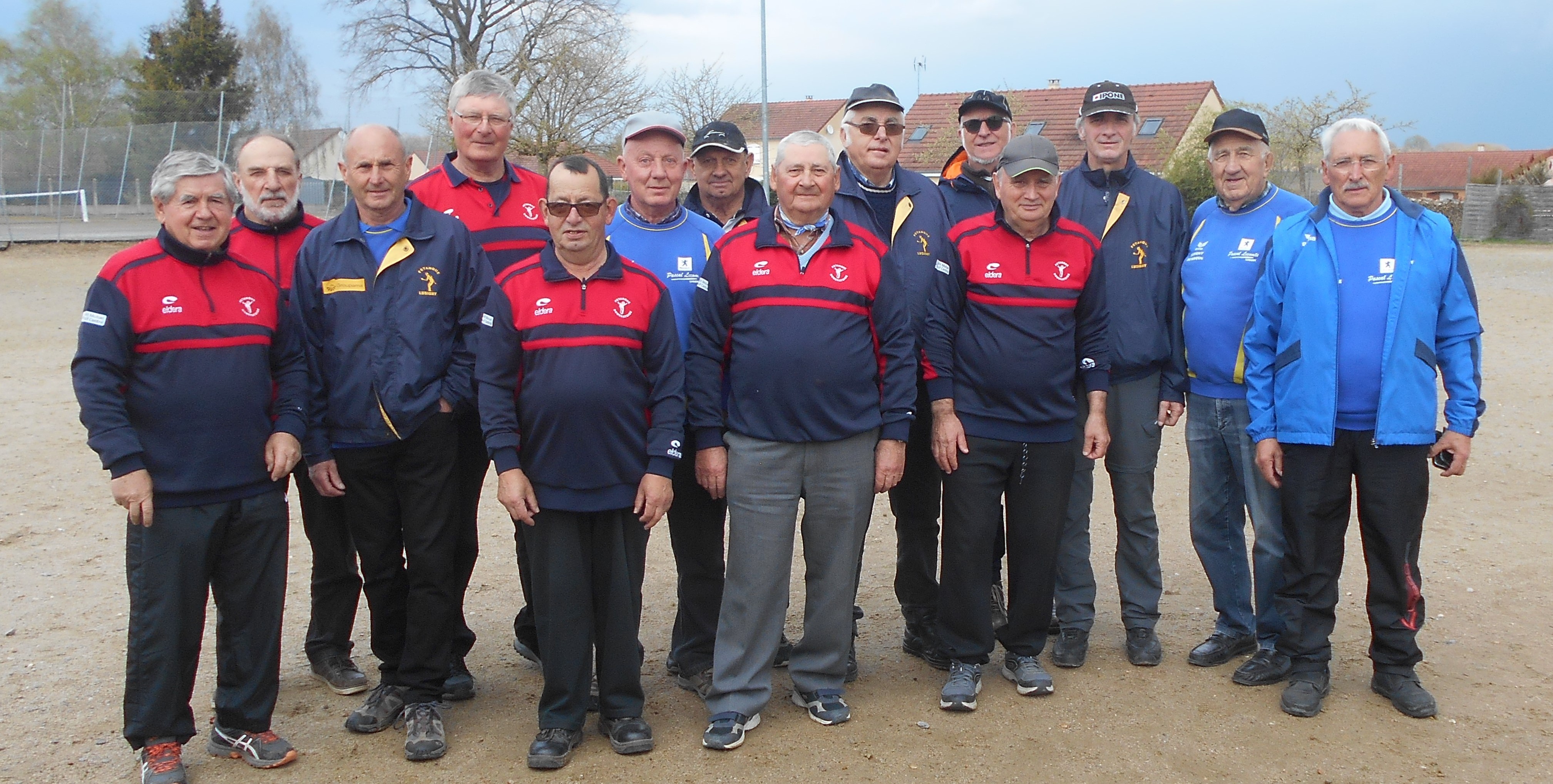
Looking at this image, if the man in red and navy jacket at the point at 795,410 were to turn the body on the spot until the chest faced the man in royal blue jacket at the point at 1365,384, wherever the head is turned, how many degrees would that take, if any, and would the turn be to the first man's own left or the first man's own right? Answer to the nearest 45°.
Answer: approximately 90° to the first man's own left

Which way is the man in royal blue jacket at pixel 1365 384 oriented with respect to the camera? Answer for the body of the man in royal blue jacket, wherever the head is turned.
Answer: toward the camera

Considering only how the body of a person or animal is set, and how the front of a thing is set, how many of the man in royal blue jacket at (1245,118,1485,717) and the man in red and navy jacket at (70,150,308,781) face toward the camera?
2

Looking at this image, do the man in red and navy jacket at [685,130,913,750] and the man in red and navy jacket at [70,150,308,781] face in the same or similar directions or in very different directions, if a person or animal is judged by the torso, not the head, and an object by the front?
same or similar directions

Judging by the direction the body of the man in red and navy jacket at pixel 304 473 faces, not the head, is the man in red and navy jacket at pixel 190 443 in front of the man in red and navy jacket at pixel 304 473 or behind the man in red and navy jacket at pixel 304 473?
in front

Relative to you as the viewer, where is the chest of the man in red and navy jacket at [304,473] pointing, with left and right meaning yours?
facing the viewer

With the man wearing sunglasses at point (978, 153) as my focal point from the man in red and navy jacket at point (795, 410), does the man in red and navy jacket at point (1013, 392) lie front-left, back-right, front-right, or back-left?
front-right

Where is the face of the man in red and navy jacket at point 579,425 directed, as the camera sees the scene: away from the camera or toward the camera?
toward the camera

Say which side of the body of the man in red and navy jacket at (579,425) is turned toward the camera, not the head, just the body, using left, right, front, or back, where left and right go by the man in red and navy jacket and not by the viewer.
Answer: front

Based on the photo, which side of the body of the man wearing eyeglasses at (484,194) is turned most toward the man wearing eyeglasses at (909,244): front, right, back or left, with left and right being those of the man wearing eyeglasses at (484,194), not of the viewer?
left

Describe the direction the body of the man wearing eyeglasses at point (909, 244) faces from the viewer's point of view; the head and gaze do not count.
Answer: toward the camera
